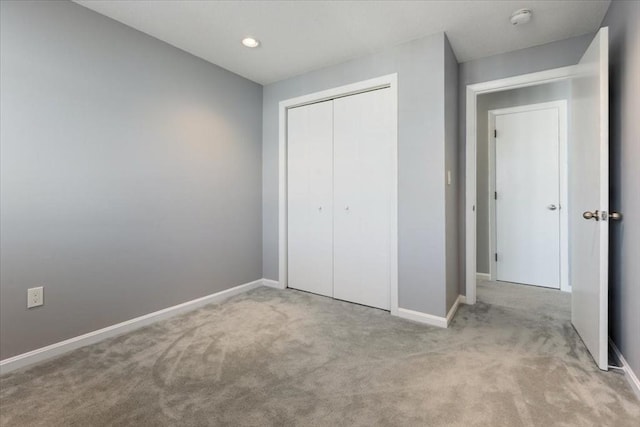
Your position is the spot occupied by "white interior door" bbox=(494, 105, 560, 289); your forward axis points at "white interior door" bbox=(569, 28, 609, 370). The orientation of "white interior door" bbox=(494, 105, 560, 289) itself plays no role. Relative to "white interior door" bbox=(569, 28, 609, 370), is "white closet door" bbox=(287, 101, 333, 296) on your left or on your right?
right

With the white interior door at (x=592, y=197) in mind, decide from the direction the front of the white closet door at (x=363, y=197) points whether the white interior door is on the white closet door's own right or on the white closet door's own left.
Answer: on the white closet door's own left

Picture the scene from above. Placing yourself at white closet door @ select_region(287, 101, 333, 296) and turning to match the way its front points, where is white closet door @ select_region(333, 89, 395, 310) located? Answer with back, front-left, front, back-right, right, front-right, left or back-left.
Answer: left

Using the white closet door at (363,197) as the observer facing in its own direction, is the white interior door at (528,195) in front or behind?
behind

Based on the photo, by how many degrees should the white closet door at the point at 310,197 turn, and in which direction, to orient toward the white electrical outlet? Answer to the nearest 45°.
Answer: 0° — it already faces it

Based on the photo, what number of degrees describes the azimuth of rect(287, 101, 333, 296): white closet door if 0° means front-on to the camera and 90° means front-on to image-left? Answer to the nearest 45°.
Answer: approximately 45°

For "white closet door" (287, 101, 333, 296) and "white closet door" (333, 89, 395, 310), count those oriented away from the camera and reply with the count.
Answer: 0

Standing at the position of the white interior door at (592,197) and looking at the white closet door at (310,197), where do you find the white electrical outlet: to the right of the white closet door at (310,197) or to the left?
left

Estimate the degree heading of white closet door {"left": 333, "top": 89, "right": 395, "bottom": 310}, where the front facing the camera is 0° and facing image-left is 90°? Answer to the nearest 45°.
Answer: approximately 45°

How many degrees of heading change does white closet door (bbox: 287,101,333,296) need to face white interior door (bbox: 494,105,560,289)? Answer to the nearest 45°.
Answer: approximately 135° to its left

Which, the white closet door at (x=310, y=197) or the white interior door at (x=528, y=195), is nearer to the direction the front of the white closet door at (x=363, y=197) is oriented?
the white closet door

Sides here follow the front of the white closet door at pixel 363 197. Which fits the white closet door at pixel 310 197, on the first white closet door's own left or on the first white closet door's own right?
on the first white closet door's own right

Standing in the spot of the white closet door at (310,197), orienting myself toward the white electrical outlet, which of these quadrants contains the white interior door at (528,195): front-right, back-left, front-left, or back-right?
back-left
